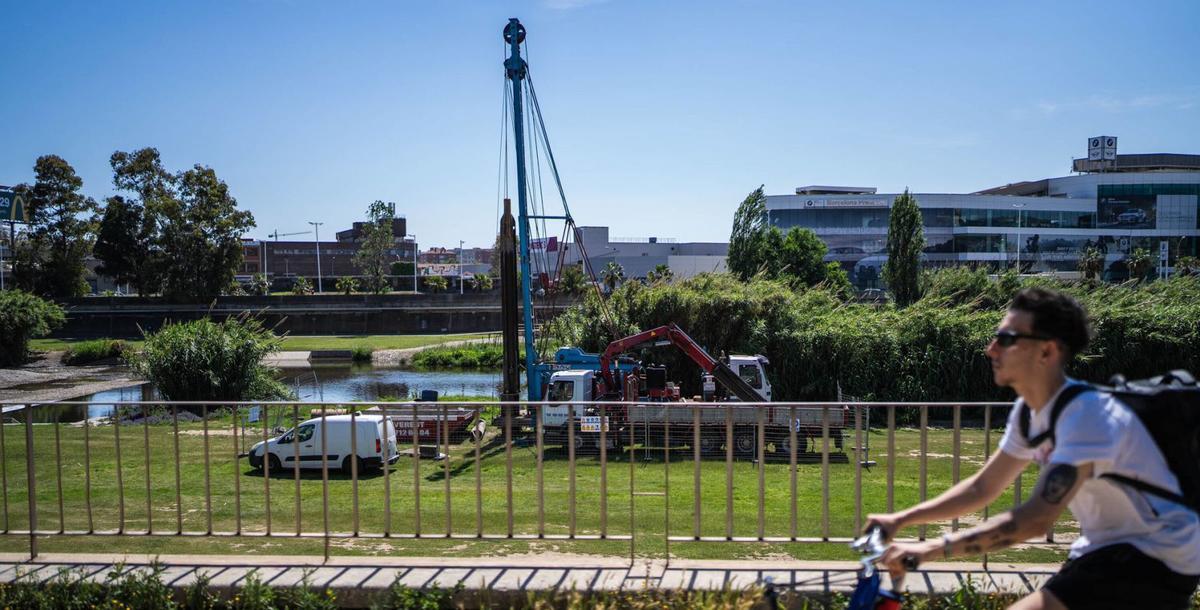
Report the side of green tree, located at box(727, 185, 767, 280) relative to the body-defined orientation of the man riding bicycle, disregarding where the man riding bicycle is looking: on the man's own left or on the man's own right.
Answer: on the man's own right

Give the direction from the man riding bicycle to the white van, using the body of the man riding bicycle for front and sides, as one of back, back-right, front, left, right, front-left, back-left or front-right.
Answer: front-right

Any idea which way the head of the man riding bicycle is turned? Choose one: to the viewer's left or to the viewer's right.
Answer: to the viewer's left

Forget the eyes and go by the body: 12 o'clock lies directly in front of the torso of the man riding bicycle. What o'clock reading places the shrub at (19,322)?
The shrub is roughly at 1 o'clock from the man riding bicycle.

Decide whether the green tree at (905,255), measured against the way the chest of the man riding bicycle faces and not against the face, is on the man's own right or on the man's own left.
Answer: on the man's own right

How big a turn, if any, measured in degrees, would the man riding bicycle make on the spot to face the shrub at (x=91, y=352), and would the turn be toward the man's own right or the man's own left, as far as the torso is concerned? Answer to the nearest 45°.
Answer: approximately 45° to the man's own right

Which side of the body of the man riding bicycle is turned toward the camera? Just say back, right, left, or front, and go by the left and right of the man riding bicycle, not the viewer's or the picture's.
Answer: left

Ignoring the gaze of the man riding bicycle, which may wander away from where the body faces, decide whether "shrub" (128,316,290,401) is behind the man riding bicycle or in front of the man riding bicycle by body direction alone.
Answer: in front

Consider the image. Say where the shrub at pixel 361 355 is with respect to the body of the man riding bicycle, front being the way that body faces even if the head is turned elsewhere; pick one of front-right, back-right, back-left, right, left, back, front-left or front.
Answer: front-right

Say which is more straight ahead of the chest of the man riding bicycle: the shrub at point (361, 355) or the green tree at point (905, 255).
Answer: the shrub
